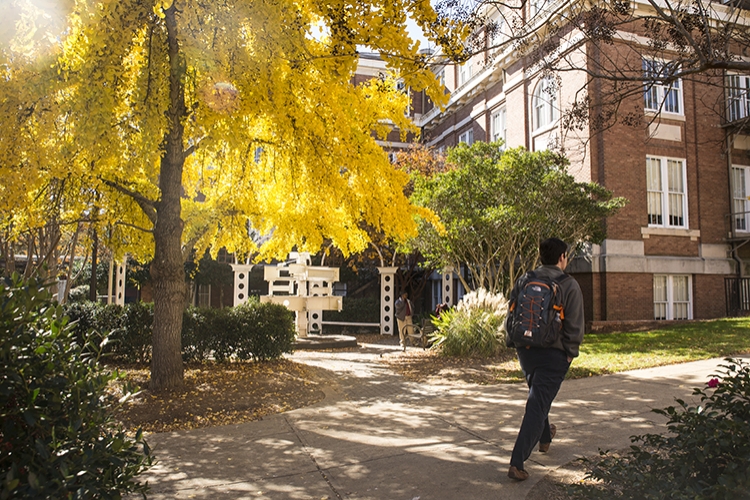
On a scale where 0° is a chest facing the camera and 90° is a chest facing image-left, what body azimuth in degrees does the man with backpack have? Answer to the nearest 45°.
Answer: approximately 225°

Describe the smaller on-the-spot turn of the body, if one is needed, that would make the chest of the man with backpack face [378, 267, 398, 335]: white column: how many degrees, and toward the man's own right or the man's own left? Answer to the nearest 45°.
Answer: approximately 45° to the man's own left

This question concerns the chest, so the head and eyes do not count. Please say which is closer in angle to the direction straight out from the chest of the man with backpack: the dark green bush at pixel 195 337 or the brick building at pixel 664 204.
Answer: the brick building

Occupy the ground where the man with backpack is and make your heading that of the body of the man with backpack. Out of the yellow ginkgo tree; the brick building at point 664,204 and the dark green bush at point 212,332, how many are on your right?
0

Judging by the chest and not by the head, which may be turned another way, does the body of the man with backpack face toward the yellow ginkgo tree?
no

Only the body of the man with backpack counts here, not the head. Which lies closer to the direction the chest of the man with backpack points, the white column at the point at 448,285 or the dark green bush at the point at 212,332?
the white column

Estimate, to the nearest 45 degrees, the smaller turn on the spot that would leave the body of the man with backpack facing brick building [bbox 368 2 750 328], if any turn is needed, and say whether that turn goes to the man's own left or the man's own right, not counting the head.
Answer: approximately 45° to the man's own left

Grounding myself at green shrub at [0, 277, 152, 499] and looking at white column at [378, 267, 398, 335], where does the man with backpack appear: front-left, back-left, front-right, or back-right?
front-right

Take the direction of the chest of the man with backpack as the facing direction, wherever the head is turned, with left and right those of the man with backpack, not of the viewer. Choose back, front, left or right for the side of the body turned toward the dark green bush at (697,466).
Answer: right

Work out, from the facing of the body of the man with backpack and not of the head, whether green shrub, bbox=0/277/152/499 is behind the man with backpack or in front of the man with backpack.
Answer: behind
